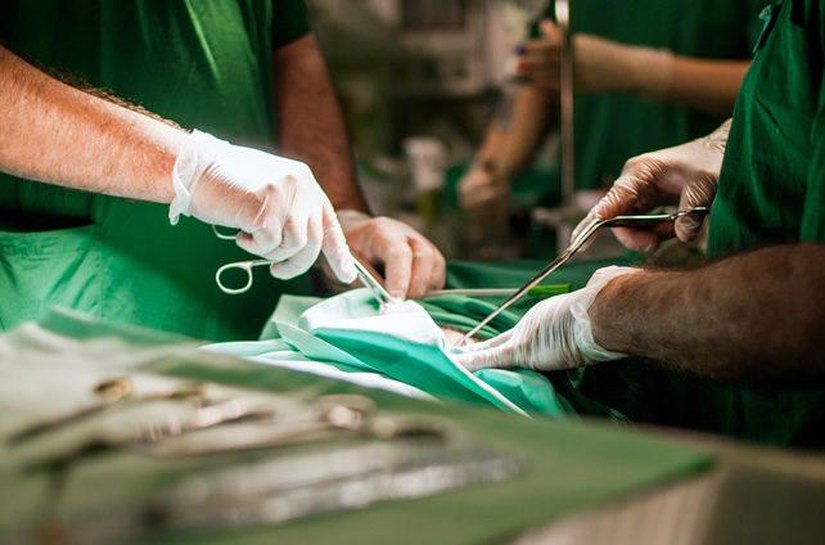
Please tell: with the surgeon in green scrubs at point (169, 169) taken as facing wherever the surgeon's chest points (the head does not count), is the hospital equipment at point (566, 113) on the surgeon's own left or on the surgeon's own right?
on the surgeon's own left

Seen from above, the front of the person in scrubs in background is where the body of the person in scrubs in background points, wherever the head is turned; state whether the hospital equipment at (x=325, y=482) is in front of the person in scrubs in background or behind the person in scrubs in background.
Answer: in front

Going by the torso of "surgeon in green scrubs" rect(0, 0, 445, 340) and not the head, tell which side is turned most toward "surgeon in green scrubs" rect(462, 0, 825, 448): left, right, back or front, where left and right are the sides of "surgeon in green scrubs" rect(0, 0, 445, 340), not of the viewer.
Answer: front

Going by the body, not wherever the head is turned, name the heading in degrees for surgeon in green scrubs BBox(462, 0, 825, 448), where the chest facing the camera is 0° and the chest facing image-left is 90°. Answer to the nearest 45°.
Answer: approximately 90°

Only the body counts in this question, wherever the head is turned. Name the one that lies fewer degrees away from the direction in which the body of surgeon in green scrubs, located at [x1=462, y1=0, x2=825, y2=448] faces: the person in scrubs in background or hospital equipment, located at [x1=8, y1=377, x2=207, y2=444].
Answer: the hospital equipment

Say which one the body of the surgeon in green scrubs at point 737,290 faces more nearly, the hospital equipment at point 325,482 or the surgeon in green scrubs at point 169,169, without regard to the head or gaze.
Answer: the surgeon in green scrubs

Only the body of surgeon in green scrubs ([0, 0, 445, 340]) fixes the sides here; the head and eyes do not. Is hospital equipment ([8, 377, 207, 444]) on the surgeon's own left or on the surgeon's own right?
on the surgeon's own right

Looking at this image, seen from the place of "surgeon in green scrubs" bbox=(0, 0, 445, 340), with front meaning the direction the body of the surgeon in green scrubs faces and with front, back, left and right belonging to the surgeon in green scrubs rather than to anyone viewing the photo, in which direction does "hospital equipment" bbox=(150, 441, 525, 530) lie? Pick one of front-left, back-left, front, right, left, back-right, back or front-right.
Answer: front-right

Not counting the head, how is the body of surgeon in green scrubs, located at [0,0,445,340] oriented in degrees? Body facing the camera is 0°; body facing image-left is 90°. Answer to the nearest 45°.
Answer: approximately 315°

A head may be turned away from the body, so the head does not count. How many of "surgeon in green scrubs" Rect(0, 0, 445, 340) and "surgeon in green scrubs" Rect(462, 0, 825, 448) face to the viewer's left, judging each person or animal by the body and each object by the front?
1

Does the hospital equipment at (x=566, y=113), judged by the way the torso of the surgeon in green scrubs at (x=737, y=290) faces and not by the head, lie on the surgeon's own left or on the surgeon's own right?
on the surgeon's own right

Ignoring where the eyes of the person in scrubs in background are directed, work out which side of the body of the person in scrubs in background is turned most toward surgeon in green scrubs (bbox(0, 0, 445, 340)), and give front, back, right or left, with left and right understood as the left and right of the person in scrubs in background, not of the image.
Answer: front

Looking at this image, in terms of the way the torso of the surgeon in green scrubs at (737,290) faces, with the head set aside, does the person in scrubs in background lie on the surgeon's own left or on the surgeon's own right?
on the surgeon's own right
